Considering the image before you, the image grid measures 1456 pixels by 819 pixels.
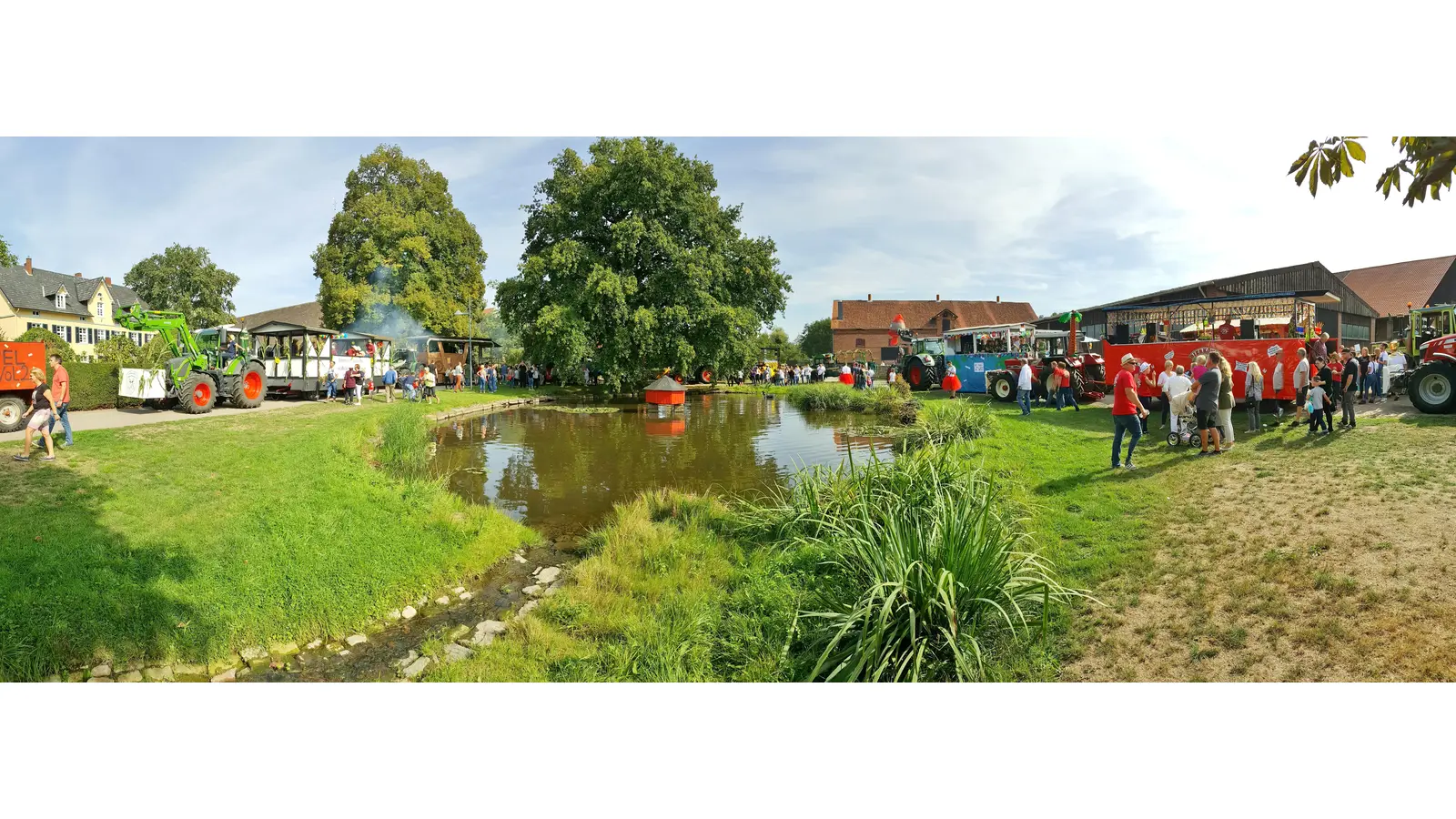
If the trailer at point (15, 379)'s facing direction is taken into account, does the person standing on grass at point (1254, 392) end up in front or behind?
behind

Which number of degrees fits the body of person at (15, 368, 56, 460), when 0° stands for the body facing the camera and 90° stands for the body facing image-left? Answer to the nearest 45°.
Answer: approximately 90°

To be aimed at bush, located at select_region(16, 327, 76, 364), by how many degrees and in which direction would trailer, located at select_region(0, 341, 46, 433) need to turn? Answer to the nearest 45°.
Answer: approximately 135° to its right

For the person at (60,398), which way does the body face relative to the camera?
to the viewer's left

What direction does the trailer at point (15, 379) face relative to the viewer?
to the viewer's left

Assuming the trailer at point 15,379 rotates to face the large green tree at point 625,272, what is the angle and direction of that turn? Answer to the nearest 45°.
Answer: approximately 135° to its right
